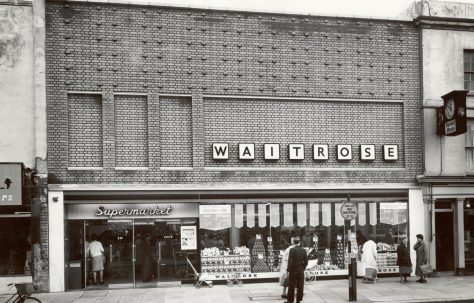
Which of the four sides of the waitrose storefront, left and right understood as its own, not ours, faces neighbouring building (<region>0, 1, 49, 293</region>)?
right

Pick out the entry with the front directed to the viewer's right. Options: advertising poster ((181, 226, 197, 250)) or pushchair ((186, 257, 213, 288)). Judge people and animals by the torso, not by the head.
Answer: the pushchair

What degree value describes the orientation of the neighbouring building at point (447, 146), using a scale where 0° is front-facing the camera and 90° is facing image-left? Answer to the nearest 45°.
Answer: approximately 0°

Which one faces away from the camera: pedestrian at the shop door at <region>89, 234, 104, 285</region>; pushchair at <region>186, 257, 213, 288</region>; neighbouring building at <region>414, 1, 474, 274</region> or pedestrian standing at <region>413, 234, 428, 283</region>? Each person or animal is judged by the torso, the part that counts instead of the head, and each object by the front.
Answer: pedestrian at the shop door at <region>89, 234, 104, 285</region>

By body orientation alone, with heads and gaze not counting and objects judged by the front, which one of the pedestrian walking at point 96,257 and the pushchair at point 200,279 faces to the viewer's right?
the pushchair

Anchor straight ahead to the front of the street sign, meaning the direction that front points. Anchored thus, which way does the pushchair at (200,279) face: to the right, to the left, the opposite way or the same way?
to the left

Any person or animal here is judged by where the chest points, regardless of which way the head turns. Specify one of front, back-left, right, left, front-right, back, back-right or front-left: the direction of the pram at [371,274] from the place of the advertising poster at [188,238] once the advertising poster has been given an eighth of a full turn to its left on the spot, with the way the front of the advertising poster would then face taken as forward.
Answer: front-left

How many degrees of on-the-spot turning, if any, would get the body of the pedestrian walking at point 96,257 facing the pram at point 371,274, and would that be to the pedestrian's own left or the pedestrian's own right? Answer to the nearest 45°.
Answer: approximately 90° to the pedestrian's own right

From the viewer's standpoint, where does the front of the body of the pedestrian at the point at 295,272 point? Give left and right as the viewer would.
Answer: facing away from the viewer

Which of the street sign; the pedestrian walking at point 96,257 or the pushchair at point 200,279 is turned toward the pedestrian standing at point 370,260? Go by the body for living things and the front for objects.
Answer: the pushchair

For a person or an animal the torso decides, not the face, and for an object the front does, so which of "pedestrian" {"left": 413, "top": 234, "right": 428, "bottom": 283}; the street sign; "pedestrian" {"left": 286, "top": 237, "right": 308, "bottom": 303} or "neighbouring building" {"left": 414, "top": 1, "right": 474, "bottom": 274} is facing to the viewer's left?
"pedestrian" {"left": 413, "top": 234, "right": 428, "bottom": 283}

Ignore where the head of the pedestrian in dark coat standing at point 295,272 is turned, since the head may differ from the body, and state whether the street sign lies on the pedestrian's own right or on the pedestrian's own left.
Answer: on the pedestrian's own right

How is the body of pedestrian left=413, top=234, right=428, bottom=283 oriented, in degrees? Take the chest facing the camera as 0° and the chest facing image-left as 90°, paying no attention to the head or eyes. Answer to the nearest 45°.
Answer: approximately 90°
